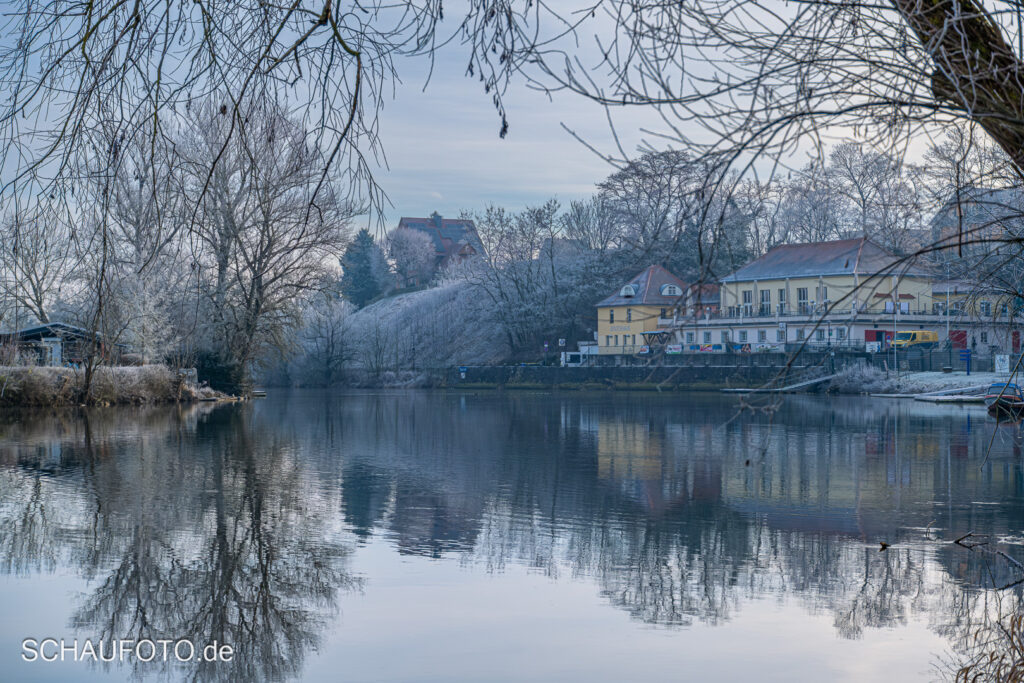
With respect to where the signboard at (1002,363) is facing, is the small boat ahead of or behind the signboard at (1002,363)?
ahead

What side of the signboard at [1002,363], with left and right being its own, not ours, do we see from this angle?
front

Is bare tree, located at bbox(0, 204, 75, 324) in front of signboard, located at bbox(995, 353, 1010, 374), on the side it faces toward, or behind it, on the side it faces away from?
in front
